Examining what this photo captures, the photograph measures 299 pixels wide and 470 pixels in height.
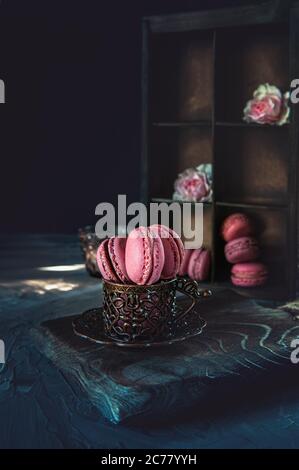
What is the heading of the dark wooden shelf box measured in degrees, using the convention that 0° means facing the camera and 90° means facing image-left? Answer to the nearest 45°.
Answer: approximately 45°
